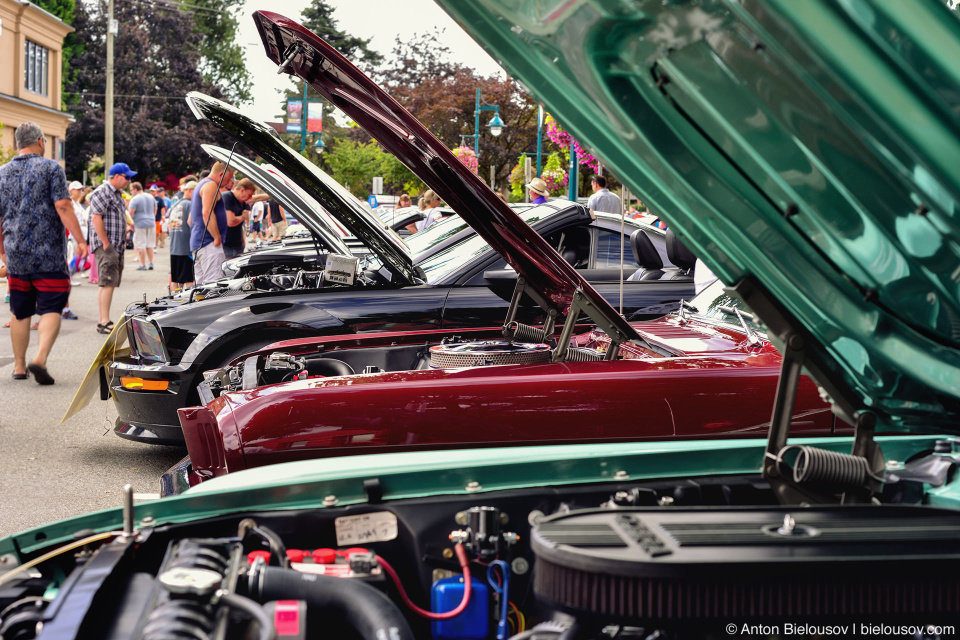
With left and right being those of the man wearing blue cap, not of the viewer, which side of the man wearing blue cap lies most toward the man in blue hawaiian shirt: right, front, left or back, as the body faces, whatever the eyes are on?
right

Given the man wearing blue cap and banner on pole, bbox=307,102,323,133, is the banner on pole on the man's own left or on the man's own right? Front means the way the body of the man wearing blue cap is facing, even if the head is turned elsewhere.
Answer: on the man's own left

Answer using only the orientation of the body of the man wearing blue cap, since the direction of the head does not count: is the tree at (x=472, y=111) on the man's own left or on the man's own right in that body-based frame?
on the man's own left
